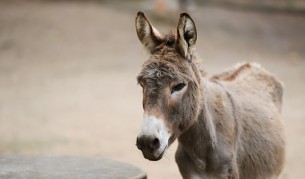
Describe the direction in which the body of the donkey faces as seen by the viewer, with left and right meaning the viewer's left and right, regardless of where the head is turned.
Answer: facing the viewer and to the left of the viewer

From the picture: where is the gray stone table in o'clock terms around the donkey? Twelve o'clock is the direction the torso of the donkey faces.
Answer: The gray stone table is roughly at 12 o'clock from the donkey.
